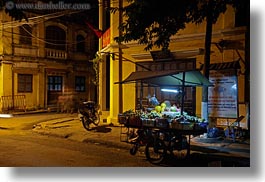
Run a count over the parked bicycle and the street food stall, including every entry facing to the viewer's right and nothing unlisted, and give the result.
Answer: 0

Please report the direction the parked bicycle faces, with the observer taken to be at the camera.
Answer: facing the viewer and to the left of the viewer

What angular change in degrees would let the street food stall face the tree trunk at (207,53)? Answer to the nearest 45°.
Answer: approximately 135° to its left

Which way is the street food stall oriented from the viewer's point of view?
toward the camera

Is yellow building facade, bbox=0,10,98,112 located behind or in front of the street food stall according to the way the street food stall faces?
behind

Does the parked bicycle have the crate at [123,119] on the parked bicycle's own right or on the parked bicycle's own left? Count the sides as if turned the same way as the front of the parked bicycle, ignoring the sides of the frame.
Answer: on the parked bicycle's own left

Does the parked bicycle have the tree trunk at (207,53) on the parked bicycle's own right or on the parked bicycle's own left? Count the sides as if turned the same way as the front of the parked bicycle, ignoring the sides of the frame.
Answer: on the parked bicycle's own left

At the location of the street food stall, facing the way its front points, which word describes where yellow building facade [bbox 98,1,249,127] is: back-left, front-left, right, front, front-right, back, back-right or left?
back
